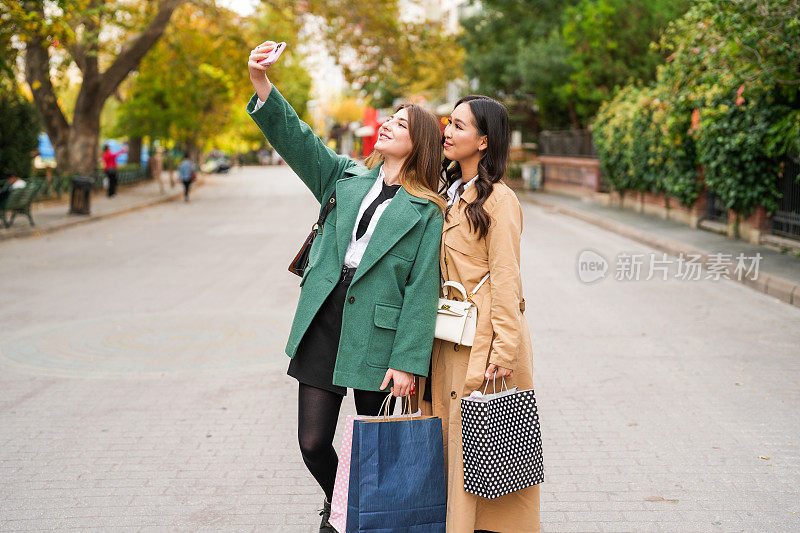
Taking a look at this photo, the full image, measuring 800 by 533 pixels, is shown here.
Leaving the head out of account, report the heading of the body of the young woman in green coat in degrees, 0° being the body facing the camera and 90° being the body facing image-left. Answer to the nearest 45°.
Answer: approximately 45°

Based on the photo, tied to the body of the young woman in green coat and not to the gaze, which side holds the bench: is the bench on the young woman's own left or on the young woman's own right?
on the young woman's own right

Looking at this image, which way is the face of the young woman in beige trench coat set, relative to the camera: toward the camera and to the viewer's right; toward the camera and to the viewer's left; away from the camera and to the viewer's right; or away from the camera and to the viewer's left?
toward the camera and to the viewer's left

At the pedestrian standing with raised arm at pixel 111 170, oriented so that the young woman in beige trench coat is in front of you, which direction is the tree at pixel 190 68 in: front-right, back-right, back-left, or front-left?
back-left

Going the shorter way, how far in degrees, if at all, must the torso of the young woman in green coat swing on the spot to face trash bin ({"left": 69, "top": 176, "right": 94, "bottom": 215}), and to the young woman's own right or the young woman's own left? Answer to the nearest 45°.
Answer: approximately 135° to the young woman's own right

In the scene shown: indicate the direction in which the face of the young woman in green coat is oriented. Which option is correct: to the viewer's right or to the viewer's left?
to the viewer's left

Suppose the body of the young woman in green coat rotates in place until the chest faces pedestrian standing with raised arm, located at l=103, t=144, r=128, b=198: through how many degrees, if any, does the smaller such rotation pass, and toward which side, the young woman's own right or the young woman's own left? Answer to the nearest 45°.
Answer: approximately 135° to the young woman's own right

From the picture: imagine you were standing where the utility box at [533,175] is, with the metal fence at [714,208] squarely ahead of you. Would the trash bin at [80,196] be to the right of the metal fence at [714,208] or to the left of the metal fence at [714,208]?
right

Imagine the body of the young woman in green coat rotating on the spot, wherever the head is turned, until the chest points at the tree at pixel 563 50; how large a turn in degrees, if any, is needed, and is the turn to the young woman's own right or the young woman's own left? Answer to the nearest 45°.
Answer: approximately 135° to the young woman's own right

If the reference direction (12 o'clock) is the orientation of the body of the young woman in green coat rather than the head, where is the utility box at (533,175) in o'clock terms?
The utility box is roughly at 5 o'clock from the young woman in green coat.

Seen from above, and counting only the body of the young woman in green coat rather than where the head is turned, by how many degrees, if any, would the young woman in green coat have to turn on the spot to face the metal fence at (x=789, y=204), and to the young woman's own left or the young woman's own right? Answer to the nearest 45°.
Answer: approximately 180°

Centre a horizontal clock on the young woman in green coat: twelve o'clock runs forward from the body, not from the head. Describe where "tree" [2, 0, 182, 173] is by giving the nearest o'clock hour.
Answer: The tree is roughly at 4 o'clock from the young woman in green coat.
